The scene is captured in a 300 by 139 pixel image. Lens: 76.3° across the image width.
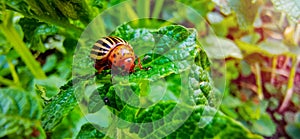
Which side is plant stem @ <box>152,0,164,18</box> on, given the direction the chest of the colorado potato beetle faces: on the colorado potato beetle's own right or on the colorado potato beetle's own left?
on the colorado potato beetle's own left

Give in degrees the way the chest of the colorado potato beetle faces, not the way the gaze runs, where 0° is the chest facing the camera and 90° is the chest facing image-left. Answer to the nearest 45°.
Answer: approximately 315°

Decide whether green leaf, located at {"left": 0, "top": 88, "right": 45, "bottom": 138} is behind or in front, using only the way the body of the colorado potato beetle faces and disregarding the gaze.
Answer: behind

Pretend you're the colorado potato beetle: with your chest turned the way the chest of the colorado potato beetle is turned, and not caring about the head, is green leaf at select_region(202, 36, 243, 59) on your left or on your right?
on your left

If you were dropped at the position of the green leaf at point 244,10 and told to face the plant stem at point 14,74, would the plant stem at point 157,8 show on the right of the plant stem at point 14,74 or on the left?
right

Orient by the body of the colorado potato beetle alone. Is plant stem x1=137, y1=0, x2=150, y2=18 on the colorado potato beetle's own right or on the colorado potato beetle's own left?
on the colorado potato beetle's own left
